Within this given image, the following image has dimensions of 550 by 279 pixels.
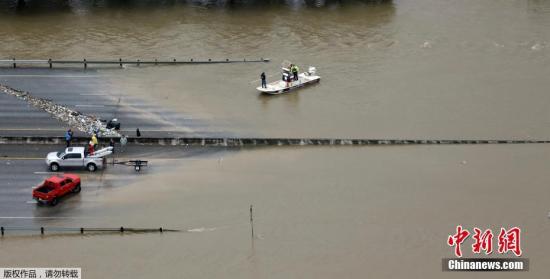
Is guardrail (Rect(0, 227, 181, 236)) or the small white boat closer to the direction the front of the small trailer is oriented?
the guardrail

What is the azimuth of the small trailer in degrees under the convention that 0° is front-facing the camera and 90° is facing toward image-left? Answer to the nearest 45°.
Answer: approximately 90°

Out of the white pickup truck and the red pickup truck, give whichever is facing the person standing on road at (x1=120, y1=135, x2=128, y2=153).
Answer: the red pickup truck

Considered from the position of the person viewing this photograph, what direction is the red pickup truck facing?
facing away from the viewer and to the right of the viewer

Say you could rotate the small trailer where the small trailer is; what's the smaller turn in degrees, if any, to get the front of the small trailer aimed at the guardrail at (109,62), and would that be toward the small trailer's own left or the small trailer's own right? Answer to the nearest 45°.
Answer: approximately 90° to the small trailer's own right

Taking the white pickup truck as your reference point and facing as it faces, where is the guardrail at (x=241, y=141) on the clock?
The guardrail is roughly at 6 o'clock from the white pickup truck.

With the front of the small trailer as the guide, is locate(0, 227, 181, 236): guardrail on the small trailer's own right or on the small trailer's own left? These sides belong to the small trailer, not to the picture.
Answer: on the small trailer's own left

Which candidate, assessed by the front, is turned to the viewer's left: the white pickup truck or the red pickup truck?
the white pickup truck

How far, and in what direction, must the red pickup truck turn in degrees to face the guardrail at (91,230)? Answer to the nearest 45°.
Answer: approximately 90° to its right

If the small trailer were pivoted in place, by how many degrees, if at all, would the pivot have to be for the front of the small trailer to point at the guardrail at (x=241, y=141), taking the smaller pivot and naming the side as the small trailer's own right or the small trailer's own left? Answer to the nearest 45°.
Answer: approximately 180°

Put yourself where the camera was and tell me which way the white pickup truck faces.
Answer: facing to the left of the viewer

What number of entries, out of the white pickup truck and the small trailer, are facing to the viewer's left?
2

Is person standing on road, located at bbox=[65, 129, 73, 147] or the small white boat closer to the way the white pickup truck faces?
the person standing on road

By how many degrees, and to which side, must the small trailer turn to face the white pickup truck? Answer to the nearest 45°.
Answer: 0° — it already faces it

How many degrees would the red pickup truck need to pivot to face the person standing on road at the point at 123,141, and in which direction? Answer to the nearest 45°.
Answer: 0° — it already faces them
